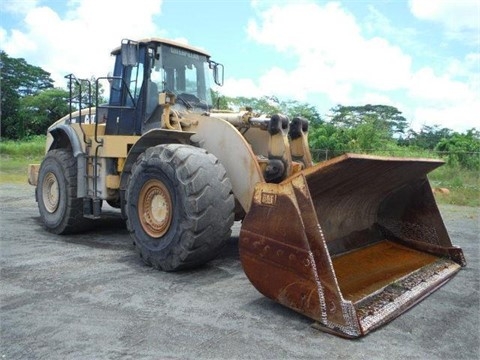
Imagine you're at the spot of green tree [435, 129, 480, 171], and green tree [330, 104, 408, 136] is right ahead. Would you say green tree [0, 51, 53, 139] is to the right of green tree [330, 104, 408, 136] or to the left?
left

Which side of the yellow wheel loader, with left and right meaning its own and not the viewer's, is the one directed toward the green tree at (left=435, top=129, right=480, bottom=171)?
left

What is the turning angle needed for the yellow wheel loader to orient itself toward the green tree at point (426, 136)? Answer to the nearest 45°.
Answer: approximately 90° to its left

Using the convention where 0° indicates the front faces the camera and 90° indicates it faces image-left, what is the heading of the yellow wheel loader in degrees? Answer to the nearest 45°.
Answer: approximately 315°

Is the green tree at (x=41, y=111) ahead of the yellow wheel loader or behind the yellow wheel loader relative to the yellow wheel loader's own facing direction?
behind

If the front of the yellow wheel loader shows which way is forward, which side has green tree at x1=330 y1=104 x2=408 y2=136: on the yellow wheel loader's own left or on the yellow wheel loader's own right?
on the yellow wheel loader's own left

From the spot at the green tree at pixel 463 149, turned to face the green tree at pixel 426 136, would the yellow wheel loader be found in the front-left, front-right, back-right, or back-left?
back-left

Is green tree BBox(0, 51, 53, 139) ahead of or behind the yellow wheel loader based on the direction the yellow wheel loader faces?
behind
